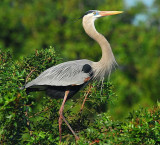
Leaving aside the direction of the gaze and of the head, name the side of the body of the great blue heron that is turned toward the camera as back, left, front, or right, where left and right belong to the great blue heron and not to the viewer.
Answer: right
